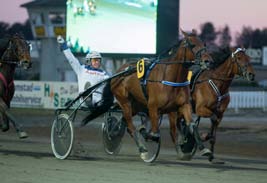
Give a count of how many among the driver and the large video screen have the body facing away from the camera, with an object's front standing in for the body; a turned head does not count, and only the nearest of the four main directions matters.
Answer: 0

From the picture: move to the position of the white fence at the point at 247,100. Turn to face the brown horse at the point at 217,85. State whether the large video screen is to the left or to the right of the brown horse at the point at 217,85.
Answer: right

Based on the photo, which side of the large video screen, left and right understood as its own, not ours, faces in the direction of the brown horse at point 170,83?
front

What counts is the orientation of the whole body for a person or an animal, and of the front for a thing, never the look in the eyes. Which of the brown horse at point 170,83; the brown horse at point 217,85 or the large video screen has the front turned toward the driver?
the large video screen

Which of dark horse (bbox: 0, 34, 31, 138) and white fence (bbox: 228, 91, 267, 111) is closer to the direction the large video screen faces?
the dark horse

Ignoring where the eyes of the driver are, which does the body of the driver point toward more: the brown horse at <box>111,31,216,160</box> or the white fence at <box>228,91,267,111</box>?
the brown horse

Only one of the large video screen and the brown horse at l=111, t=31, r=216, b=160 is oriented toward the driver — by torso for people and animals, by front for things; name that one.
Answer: the large video screen

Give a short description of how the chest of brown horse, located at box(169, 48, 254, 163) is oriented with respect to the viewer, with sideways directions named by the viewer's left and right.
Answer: facing the viewer and to the right of the viewer

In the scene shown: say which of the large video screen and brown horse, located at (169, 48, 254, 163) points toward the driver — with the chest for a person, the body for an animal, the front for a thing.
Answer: the large video screen

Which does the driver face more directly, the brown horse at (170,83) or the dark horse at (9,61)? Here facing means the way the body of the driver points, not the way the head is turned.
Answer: the brown horse

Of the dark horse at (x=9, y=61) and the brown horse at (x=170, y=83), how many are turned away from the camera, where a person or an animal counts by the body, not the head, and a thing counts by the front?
0

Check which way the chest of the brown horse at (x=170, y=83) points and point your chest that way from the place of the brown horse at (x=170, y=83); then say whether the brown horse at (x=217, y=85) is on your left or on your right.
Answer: on your left

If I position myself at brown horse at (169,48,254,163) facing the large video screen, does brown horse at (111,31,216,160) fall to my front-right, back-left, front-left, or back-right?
back-left
